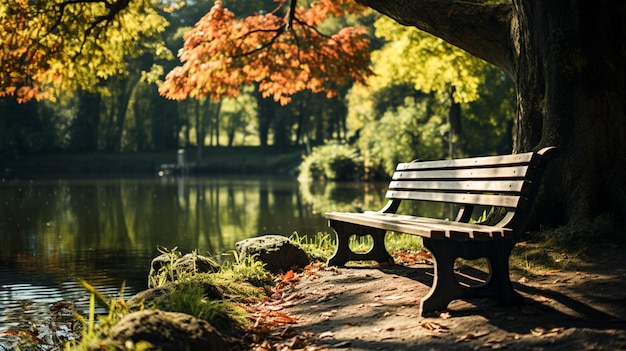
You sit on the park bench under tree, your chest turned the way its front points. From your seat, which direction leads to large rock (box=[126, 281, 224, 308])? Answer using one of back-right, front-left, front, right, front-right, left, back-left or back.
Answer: front-right

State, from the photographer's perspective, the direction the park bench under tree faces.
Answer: facing the viewer and to the left of the viewer

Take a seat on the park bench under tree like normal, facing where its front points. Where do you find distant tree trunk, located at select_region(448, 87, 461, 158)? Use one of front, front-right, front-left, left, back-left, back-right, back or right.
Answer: back-right

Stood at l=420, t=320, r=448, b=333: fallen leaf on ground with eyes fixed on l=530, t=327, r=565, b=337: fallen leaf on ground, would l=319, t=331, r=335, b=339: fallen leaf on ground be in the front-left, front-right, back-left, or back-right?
back-right

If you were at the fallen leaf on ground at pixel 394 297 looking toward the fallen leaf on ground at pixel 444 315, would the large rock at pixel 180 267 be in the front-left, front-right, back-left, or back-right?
back-right

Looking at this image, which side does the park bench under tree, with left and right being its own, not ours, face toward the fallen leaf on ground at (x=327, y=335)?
front

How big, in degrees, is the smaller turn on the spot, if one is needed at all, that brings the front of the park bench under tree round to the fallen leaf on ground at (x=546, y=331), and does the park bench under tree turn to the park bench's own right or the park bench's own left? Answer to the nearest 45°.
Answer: approximately 90° to the park bench's own left

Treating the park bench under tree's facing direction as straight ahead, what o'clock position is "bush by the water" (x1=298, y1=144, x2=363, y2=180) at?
The bush by the water is roughly at 4 o'clock from the park bench under tree.

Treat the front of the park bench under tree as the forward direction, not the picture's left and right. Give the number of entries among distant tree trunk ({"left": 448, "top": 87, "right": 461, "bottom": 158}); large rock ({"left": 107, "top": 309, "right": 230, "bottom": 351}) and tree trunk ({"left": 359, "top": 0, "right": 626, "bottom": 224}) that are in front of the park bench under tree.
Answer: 1

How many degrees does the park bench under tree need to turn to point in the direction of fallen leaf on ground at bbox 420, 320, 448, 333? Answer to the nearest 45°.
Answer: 0° — it already faces it

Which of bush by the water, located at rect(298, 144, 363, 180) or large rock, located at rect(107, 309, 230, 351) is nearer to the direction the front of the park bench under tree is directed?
the large rock
